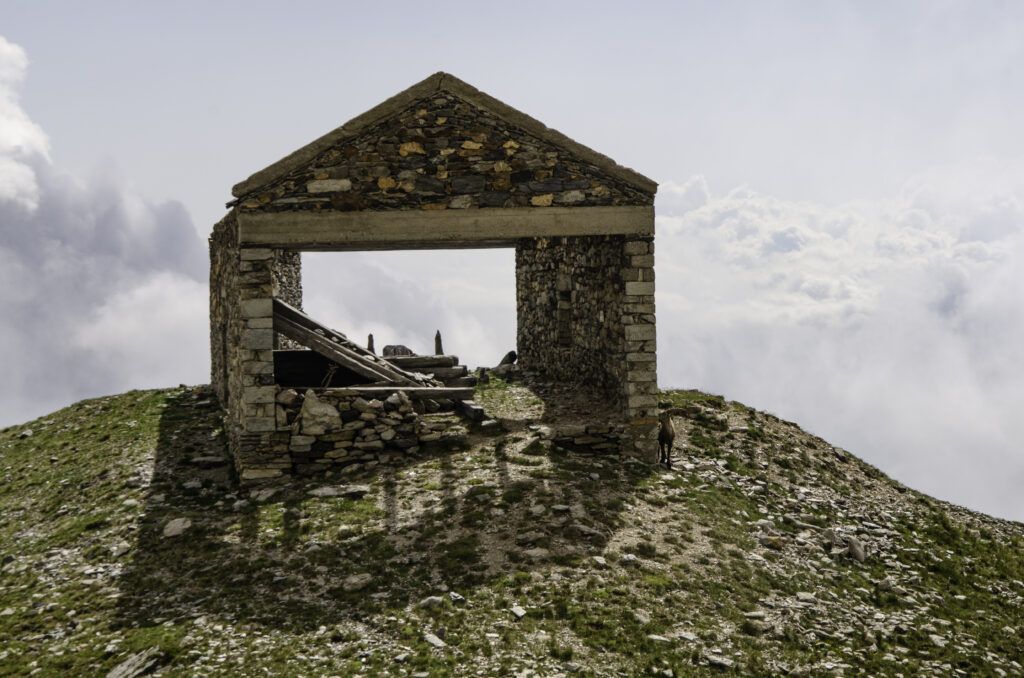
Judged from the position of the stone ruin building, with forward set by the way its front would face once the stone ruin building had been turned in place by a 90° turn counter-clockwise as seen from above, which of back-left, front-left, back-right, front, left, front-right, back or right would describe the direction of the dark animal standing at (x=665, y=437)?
front

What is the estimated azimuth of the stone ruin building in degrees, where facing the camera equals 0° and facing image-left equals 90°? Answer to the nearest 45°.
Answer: approximately 0°
